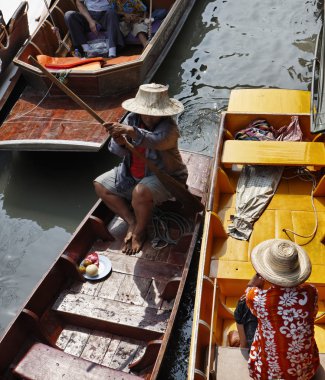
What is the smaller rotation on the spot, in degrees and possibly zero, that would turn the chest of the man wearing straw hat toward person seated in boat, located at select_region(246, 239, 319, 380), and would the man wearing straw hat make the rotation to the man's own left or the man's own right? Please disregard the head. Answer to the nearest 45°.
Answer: approximately 45° to the man's own left

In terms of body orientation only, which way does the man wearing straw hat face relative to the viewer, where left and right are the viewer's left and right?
facing the viewer and to the left of the viewer

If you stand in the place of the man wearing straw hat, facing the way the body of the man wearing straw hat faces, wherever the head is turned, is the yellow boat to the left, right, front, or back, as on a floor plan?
left

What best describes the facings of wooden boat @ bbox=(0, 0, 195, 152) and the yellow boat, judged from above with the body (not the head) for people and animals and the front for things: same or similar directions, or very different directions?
very different directions

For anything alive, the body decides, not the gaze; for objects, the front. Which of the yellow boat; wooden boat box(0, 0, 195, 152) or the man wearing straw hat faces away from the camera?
the yellow boat

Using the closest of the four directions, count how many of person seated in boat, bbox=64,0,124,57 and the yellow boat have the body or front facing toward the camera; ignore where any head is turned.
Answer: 1

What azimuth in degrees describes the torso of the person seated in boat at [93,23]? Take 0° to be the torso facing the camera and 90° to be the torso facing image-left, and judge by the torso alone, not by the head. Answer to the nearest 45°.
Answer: approximately 0°

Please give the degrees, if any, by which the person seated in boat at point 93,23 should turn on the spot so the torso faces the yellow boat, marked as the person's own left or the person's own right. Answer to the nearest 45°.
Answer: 0° — they already face it

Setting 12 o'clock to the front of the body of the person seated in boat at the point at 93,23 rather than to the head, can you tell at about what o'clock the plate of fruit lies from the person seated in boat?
The plate of fruit is roughly at 12 o'clock from the person seated in boat.

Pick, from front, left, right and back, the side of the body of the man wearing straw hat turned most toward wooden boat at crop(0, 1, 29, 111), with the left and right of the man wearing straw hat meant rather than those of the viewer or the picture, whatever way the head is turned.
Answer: right

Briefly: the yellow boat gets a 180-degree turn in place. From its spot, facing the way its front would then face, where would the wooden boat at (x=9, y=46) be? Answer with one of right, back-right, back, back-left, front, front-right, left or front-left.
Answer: back-right

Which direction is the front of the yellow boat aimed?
away from the camera
